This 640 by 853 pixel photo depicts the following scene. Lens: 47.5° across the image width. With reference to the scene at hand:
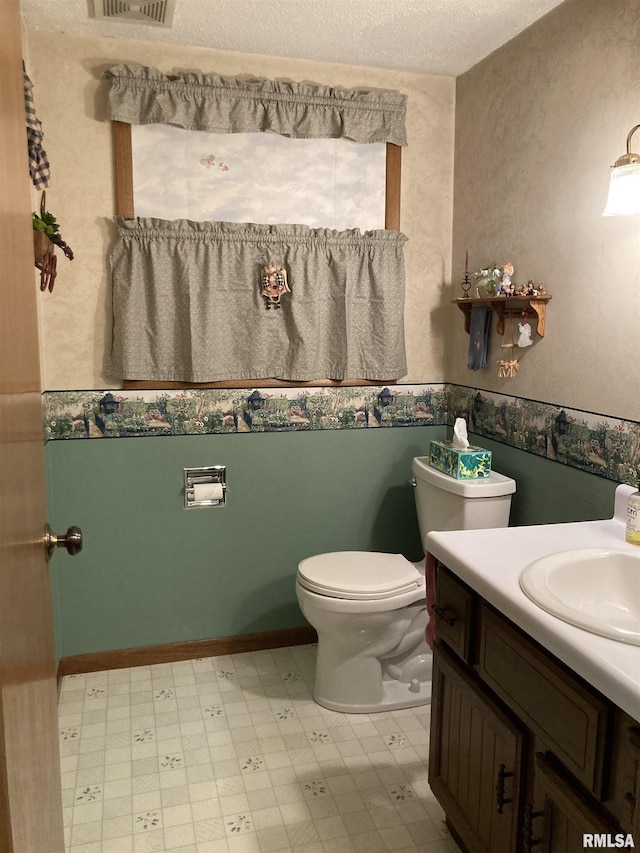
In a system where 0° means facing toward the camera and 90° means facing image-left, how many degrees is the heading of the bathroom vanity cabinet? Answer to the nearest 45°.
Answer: approximately 45°

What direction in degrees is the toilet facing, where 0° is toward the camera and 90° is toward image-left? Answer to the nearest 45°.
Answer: approximately 45°

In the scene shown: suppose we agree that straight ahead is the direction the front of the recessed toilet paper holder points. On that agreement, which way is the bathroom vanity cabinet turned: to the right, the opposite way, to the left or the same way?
to the right

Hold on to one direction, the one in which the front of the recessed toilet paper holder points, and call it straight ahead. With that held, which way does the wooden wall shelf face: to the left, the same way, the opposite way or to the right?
to the right

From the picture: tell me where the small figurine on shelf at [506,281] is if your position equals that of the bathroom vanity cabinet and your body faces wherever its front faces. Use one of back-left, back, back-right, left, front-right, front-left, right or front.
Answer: back-right

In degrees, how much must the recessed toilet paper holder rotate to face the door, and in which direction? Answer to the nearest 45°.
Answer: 0° — it already faces it

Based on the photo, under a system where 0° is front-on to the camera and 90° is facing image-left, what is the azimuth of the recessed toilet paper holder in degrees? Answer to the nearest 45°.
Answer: approximately 0°

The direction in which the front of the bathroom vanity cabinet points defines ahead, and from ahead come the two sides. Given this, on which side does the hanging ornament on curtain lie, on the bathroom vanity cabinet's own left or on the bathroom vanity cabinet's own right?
on the bathroom vanity cabinet's own right

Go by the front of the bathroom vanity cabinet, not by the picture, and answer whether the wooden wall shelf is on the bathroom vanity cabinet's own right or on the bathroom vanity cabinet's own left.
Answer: on the bathroom vanity cabinet's own right
